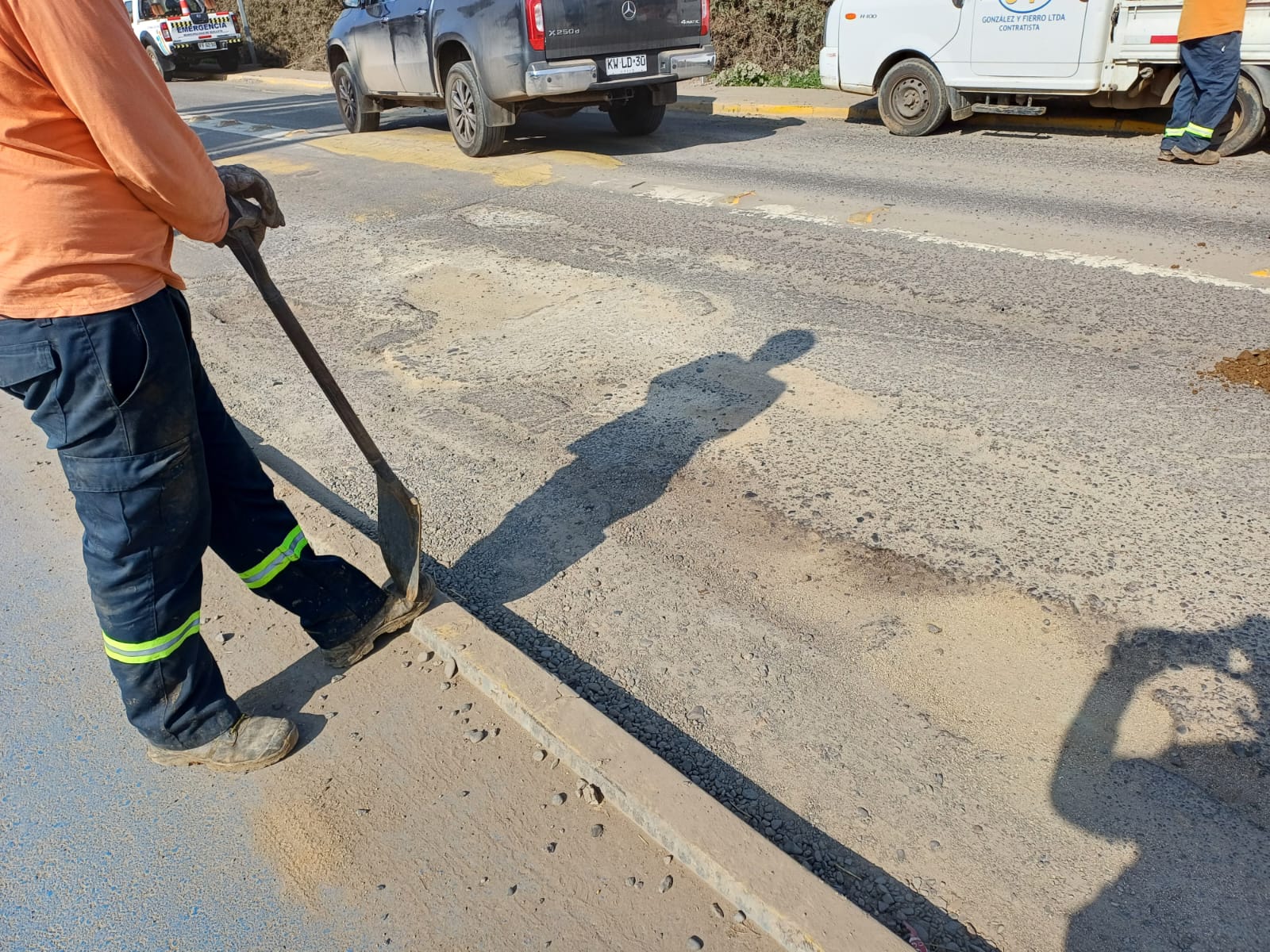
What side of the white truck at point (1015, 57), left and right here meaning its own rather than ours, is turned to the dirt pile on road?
left

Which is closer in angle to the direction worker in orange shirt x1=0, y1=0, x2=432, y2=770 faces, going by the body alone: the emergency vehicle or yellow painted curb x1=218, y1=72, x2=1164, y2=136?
the yellow painted curb

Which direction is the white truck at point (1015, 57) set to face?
to the viewer's left

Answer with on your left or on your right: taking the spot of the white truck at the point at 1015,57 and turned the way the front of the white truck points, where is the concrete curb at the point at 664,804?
on your left

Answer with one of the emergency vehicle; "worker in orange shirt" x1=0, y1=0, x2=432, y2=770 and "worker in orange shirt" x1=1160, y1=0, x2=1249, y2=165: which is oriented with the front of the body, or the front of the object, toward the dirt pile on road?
"worker in orange shirt" x1=0, y1=0, x2=432, y2=770

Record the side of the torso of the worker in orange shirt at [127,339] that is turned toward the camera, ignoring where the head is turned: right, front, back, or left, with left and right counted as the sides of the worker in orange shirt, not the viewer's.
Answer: right

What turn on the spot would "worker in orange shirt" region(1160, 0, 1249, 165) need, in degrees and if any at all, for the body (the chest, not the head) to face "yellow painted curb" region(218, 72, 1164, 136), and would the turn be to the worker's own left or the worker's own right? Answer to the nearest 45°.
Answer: approximately 45° to the worker's own right

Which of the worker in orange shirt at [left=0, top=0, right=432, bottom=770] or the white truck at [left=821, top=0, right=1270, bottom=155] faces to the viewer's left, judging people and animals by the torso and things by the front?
the white truck

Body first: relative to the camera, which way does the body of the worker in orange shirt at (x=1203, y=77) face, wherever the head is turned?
to the viewer's left

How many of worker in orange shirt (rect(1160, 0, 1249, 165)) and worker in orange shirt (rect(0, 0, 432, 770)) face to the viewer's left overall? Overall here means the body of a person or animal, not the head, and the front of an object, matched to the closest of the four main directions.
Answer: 1
